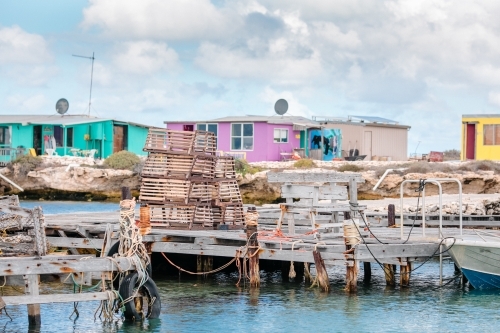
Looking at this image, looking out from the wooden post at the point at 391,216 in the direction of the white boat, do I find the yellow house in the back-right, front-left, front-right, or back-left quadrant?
back-left

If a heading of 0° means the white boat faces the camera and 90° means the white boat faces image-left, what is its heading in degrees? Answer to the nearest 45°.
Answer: approximately 90°

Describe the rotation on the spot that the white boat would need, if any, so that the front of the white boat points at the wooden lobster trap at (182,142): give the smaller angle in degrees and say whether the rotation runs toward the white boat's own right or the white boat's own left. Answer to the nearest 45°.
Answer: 0° — it already faces it

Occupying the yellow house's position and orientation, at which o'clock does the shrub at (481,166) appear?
The shrub is roughly at 12 o'clock from the yellow house.

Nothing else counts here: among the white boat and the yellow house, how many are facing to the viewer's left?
1

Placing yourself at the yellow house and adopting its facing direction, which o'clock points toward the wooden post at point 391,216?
The wooden post is roughly at 12 o'clock from the yellow house.

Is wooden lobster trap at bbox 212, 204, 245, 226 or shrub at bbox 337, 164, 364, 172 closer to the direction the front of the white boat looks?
the wooden lobster trap

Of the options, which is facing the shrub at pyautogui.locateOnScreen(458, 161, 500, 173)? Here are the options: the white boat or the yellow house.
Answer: the yellow house

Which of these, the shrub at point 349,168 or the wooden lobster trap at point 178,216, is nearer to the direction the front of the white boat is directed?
the wooden lobster trap

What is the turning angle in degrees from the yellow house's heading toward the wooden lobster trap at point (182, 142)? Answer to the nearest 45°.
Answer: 0° — it already faces it

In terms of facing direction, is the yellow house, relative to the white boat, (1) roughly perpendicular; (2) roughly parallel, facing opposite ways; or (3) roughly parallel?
roughly perpendicular
